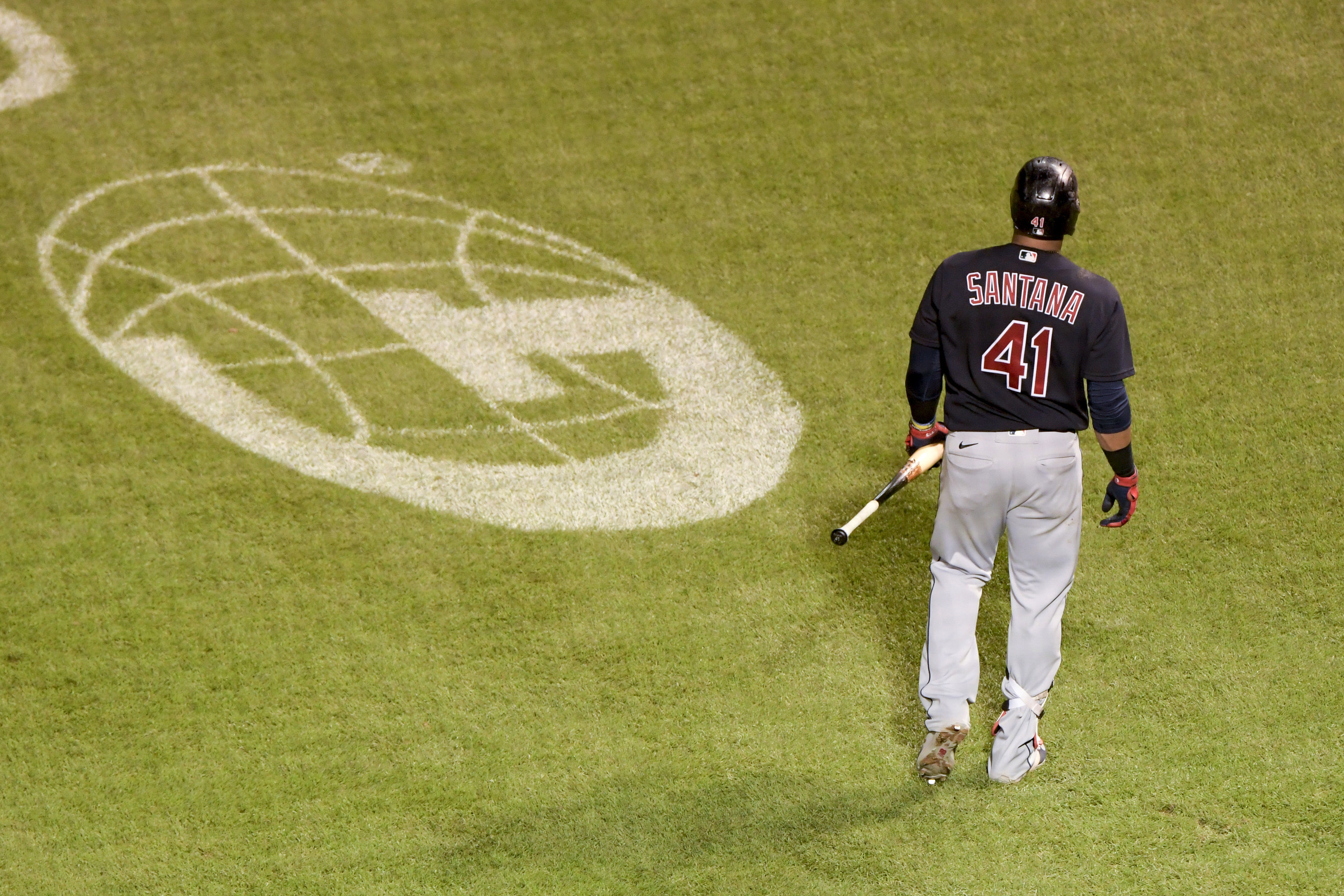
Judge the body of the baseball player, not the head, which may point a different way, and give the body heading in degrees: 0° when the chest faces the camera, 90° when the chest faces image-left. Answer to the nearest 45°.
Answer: approximately 180°
